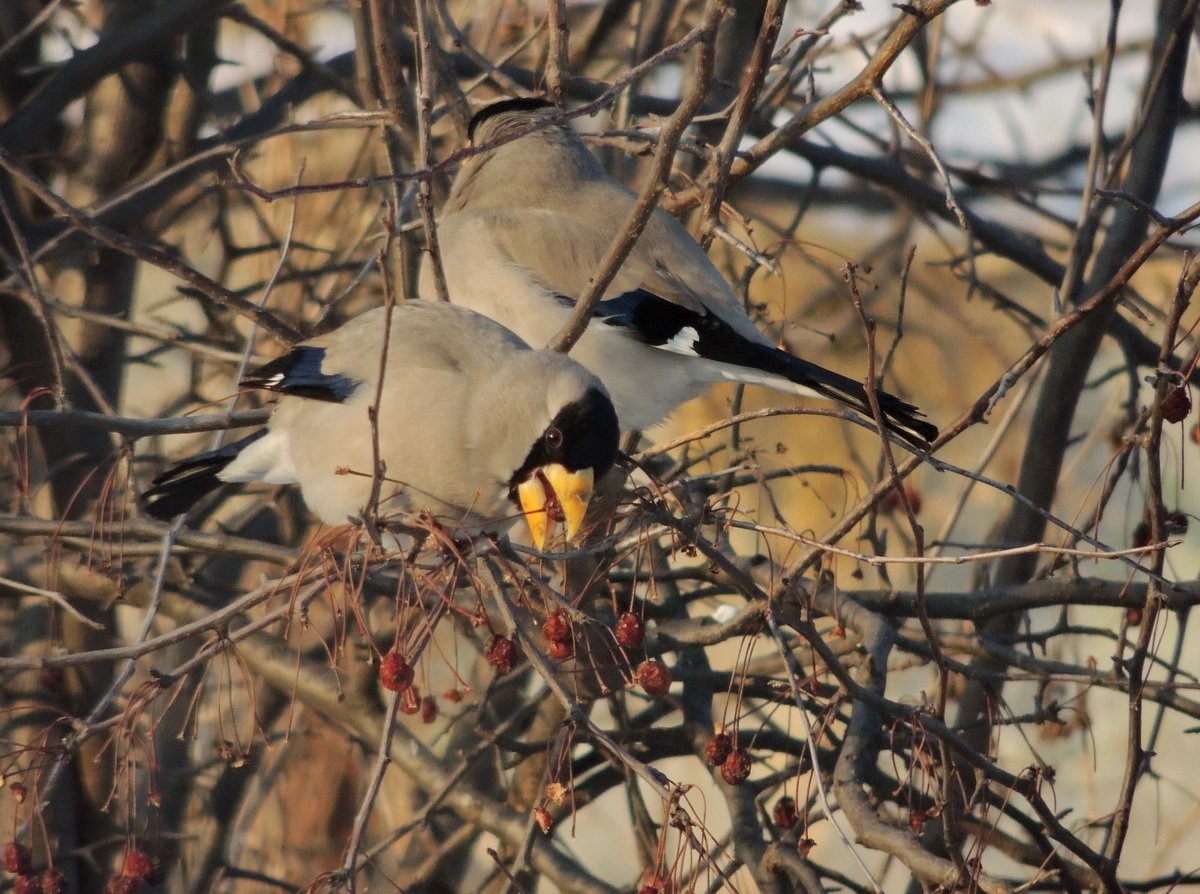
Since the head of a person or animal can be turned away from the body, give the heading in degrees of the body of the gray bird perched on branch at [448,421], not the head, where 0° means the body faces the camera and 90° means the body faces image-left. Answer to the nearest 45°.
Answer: approximately 270°

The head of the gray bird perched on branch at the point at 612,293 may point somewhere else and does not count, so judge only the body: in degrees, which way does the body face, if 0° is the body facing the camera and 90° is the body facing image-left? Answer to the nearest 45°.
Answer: approximately 90°

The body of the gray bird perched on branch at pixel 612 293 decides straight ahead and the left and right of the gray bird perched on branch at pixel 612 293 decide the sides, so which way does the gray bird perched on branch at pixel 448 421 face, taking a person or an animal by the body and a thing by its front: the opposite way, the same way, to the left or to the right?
the opposite way

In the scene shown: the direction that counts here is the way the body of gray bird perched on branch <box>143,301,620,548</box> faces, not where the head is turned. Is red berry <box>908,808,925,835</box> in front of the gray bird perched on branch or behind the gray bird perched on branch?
in front

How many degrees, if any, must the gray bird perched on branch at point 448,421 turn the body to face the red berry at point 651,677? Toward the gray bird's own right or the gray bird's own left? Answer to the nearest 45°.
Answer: approximately 45° to the gray bird's own right

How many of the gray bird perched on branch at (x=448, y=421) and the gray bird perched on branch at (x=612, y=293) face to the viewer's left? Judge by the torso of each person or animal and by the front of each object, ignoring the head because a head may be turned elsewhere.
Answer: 1
